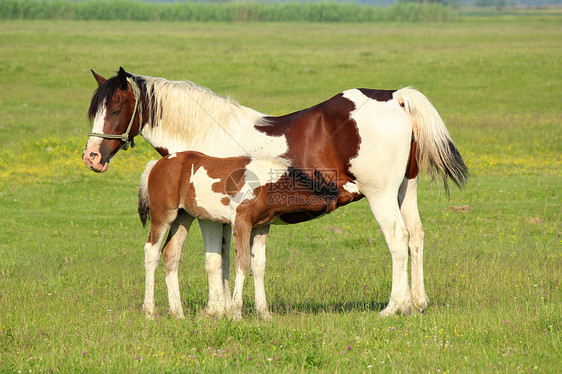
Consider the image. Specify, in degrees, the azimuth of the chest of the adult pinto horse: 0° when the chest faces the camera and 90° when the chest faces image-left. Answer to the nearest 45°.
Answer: approximately 90°

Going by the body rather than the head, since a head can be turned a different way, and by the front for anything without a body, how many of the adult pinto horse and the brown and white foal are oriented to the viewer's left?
1

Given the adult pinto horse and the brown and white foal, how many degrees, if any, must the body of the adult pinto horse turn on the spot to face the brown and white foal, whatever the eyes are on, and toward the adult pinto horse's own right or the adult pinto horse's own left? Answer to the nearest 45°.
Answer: approximately 45° to the adult pinto horse's own left

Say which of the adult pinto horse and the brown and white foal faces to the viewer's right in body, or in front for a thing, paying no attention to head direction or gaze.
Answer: the brown and white foal

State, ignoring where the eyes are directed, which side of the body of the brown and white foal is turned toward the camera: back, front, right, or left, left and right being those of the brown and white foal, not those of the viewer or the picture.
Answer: right

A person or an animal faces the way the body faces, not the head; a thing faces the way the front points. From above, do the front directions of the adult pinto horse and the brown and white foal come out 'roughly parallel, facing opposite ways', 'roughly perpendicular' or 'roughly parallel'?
roughly parallel, facing opposite ways

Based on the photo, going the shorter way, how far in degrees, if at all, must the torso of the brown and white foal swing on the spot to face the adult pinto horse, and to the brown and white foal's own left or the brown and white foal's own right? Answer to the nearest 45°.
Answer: approximately 45° to the brown and white foal's own left
